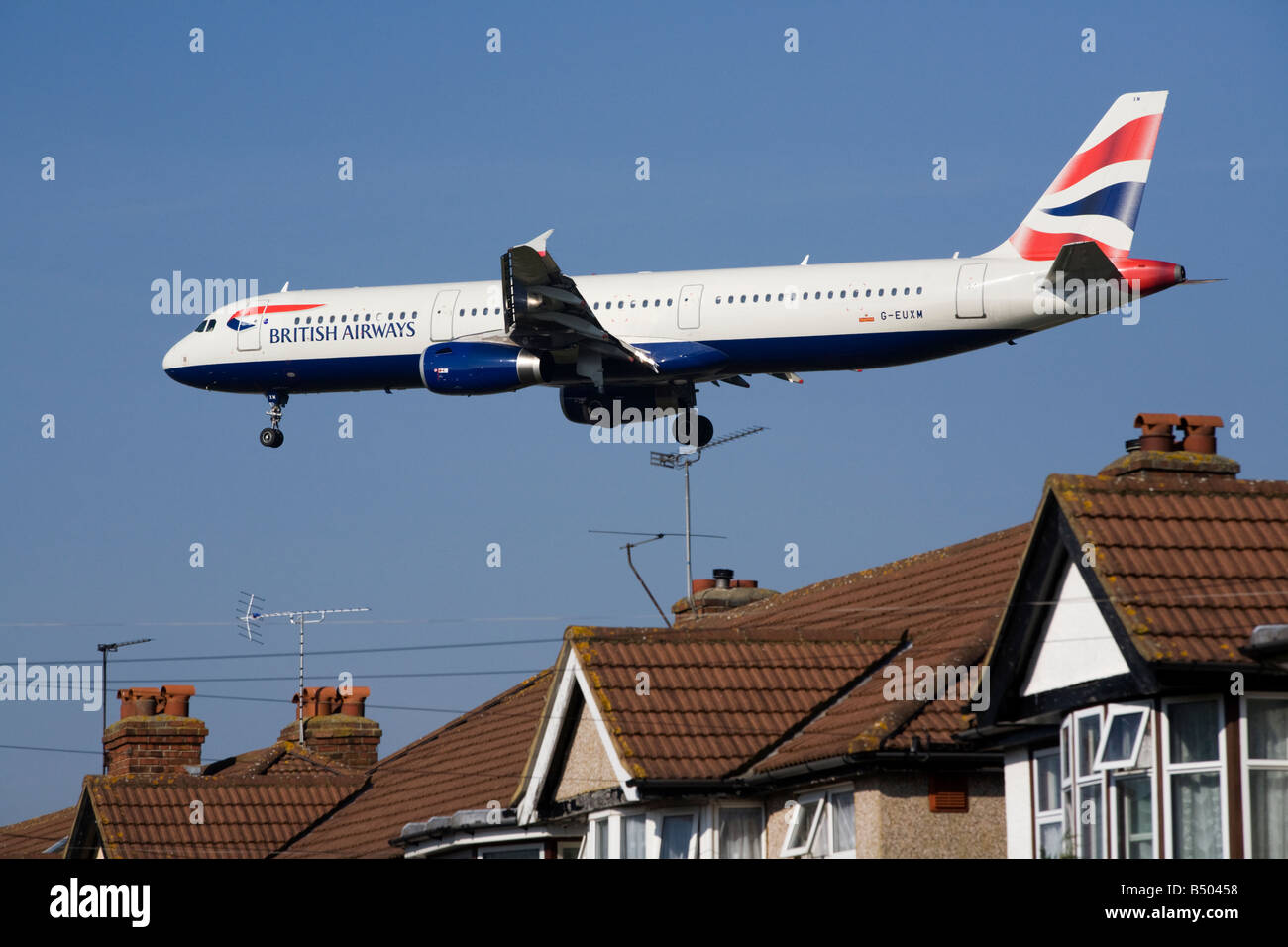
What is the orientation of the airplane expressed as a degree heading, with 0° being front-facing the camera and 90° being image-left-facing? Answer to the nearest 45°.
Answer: approximately 90°
